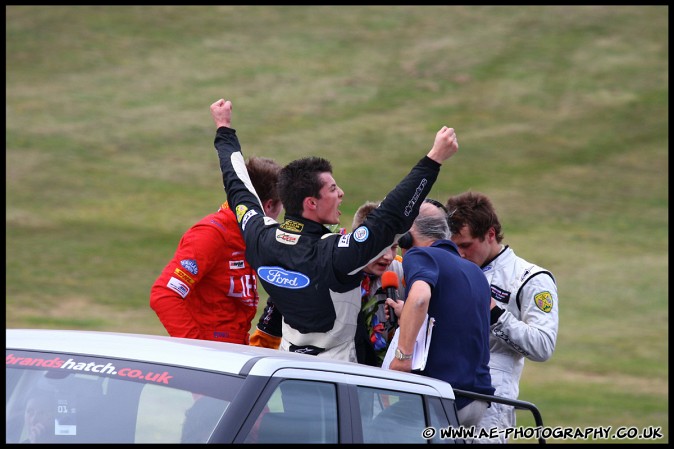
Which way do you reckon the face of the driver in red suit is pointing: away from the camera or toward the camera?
away from the camera

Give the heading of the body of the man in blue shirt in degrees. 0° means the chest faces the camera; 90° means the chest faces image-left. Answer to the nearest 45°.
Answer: approximately 135°

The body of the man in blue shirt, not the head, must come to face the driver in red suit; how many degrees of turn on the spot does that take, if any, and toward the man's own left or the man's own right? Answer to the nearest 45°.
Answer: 0° — they already face them
